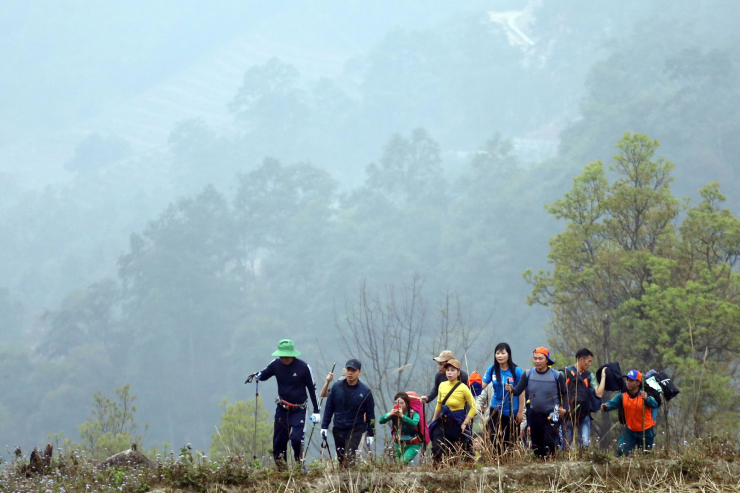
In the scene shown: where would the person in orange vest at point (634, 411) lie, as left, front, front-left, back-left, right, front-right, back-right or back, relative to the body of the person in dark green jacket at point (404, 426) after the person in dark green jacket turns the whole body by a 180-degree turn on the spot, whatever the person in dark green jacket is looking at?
front-right

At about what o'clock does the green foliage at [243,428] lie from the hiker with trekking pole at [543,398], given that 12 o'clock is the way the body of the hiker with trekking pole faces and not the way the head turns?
The green foliage is roughly at 5 o'clock from the hiker with trekking pole.

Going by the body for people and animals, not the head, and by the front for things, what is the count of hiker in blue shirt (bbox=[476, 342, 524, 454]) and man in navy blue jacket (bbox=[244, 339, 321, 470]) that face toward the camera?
2

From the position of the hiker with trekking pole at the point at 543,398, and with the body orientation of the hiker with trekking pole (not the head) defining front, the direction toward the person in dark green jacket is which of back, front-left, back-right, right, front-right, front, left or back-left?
right

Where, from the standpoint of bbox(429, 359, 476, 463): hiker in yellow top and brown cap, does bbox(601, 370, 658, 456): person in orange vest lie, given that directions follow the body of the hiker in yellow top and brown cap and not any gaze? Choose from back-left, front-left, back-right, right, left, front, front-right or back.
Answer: back-left

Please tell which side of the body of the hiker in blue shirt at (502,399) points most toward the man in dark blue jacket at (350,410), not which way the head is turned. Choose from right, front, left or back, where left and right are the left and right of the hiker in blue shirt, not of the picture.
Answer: right

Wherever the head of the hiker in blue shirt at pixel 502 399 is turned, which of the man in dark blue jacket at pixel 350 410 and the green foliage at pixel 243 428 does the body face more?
the man in dark blue jacket
